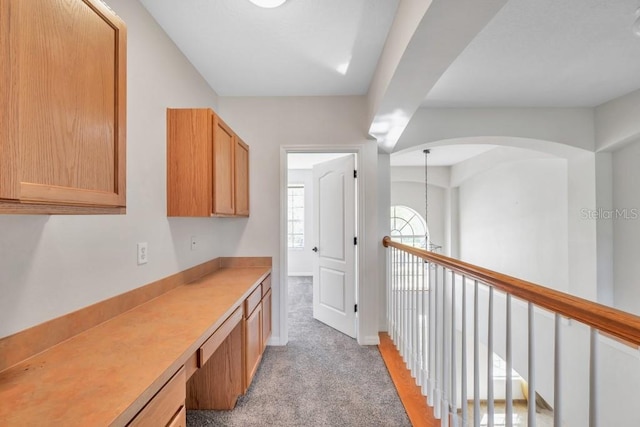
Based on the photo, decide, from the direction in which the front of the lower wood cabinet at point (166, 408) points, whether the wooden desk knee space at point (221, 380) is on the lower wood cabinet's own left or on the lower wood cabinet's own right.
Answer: on the lower wood cabinet's own left

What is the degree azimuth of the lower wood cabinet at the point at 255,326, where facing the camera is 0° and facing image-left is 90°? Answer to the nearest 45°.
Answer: approximately 270°

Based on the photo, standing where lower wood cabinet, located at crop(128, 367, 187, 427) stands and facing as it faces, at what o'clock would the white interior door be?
The white interior door is roughly at 9 o'clock from the lower wood cabinet.

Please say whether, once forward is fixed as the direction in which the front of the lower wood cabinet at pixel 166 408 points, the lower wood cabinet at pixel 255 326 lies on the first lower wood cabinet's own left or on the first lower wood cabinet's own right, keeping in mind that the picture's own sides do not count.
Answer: on the first lower wood cabinet's own left

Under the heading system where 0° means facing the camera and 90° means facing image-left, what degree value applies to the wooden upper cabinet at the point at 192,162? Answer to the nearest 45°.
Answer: approximately 270°

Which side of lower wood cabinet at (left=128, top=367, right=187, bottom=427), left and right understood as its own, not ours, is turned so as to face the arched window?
left

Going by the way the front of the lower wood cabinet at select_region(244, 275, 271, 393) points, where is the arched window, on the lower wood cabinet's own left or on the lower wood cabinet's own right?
on the lower wood cabinet's own left

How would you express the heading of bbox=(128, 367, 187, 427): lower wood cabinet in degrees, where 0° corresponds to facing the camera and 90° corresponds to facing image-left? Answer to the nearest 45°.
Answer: approximately 315°

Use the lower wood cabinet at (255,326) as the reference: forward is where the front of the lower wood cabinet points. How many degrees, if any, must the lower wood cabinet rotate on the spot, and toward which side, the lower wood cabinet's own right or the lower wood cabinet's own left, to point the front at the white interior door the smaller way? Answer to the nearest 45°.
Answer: approximately 45° to the lower wood cabinet's own left

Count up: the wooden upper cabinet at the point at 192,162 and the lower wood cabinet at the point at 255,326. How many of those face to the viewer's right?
2
